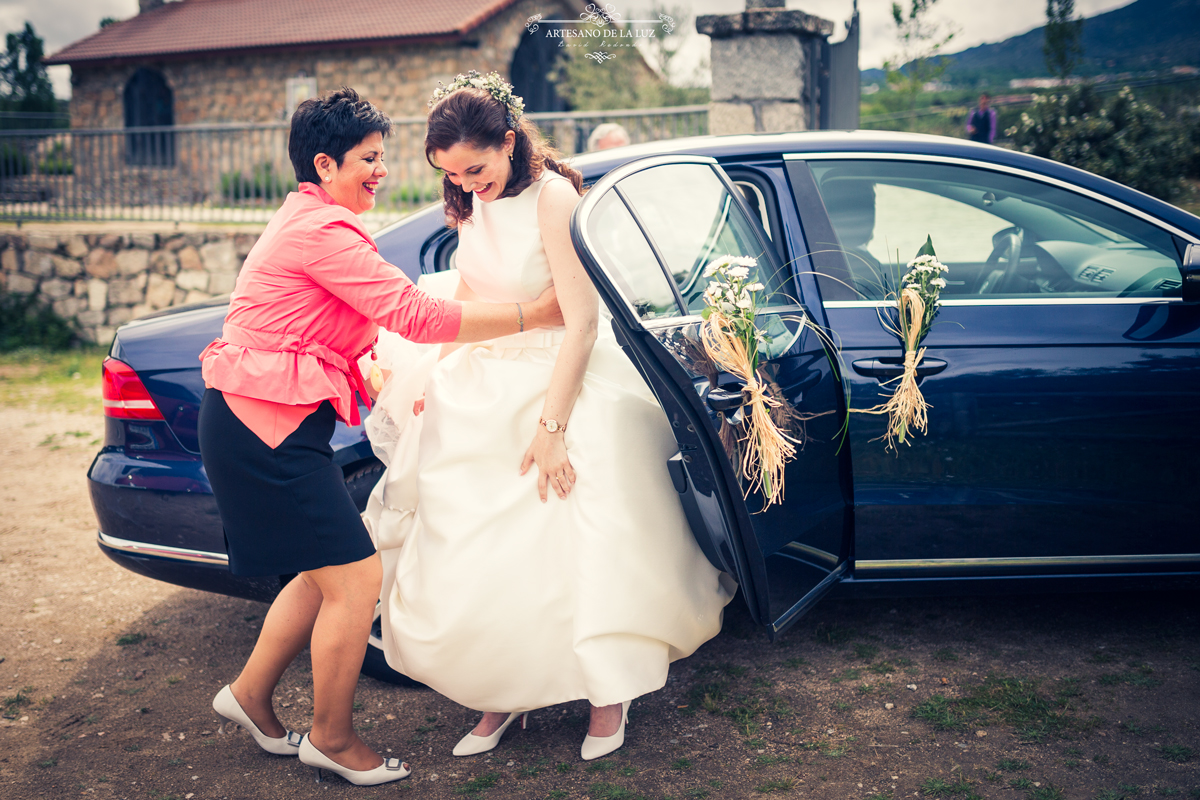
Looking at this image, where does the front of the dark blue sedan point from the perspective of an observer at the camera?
facing to the right of the viewer

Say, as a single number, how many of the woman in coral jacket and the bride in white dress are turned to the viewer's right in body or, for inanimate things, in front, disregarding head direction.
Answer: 1

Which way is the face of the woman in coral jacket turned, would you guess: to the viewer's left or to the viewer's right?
to the viewer's right

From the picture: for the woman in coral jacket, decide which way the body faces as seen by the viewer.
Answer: to the viewer's right

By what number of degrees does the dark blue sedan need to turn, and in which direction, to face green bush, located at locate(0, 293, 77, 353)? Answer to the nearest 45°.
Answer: approximately 135° to its left

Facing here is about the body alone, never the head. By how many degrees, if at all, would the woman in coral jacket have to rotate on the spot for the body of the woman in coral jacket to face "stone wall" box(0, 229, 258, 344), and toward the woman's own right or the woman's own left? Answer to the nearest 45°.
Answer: approximately 90° to the woman's own left

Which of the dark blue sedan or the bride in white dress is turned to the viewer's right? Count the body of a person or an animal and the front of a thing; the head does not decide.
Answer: the dark blue sedan

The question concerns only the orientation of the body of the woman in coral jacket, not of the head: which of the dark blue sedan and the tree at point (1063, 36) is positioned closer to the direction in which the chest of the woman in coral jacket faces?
the dark blue sedan

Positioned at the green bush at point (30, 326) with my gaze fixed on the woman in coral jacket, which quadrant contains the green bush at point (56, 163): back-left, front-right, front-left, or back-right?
back-left

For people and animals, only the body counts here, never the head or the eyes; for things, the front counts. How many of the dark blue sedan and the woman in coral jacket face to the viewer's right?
2

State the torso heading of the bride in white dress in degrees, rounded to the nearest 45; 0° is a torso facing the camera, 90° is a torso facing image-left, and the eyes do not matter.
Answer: approximately 45°
